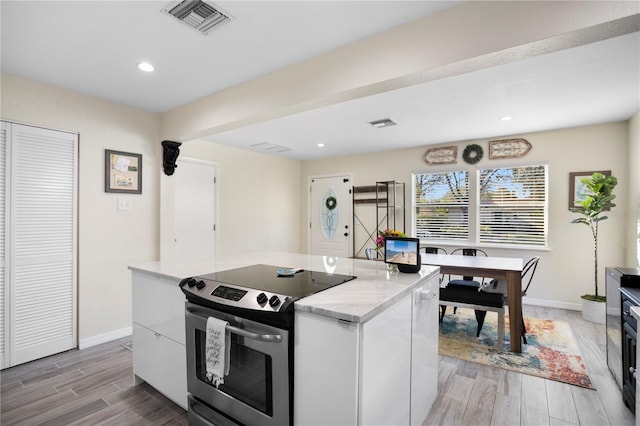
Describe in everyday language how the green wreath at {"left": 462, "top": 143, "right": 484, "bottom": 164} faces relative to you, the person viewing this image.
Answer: facing the viewer

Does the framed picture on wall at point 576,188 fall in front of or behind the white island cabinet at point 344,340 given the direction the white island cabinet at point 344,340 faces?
behind

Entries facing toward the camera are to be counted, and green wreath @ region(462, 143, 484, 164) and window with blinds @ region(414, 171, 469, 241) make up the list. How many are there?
2

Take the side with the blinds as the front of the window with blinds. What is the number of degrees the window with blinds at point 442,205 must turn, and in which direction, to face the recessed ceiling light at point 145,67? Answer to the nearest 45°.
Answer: approximately 45° to its right

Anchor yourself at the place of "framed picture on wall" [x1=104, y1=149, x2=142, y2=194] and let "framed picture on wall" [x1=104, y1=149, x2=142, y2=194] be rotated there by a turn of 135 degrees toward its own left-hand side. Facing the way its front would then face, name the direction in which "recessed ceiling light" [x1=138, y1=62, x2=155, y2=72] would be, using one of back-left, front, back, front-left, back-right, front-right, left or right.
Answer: back

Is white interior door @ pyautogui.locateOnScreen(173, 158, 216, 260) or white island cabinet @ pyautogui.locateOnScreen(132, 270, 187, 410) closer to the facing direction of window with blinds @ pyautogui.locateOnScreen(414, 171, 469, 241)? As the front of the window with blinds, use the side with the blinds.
the white island cabinet

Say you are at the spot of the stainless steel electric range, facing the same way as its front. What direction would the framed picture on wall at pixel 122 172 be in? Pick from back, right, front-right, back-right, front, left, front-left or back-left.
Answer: right

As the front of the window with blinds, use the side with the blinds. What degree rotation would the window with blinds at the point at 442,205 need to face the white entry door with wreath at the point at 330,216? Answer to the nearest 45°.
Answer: approximately 90° to its right

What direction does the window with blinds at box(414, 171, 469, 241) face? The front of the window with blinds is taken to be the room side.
toward the camera

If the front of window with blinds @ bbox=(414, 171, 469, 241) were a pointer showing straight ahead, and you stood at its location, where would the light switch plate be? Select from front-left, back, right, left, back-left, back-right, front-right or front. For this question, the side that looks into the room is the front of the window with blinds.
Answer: front-right
